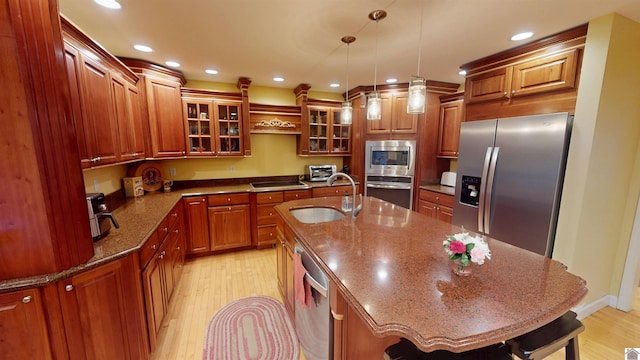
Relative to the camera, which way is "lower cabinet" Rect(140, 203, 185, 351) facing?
to the viewer's right

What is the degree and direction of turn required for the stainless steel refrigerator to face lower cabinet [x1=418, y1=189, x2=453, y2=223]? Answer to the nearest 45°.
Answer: approximately 90° to its right

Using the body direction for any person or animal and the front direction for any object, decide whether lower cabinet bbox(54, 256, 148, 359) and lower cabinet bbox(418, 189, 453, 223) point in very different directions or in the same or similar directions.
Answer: very different directions

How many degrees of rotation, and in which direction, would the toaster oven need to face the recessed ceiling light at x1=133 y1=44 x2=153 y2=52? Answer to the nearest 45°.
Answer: approximately 45° to its right

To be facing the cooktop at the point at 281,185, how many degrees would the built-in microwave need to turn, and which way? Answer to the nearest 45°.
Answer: approximately 90° to its right

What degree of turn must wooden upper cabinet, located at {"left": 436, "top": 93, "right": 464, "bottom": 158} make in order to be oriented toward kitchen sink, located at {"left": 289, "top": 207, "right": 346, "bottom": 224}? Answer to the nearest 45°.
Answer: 0° — it already faces it

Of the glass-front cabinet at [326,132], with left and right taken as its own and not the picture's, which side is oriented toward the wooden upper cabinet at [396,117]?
left

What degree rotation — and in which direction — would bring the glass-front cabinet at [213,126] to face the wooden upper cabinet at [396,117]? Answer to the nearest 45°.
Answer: approximately 90° to its left

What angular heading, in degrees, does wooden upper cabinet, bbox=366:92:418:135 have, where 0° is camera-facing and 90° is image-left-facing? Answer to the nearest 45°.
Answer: approximately 0°

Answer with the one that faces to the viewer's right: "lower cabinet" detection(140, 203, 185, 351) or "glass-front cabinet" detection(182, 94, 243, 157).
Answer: the lower cabinet

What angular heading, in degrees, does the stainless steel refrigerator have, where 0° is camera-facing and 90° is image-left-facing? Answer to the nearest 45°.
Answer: approximately 45°
